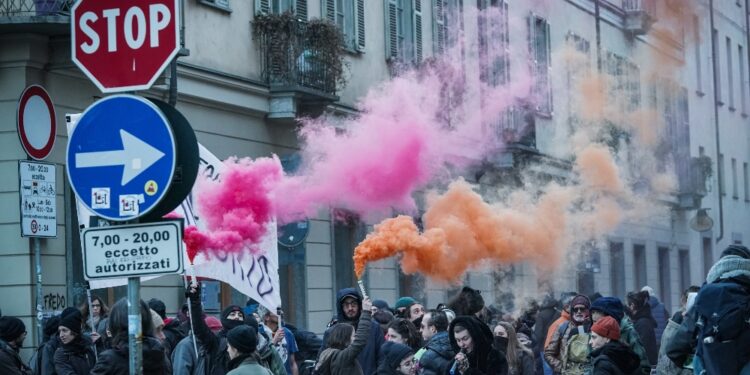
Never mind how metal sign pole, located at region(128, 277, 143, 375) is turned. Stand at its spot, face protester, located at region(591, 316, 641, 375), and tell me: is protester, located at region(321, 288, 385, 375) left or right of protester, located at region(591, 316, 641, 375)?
left

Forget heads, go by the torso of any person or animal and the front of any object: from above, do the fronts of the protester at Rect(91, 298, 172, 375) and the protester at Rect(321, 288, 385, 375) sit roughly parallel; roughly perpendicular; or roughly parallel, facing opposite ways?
roughly parallel, facing opposite ways

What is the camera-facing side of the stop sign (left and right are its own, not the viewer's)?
front

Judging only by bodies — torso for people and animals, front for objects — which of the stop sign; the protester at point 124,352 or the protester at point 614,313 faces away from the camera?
the protester at point 124,352

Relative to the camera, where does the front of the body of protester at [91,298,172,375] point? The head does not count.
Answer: away from the camera

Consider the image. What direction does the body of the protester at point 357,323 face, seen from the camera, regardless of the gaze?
toward the camera

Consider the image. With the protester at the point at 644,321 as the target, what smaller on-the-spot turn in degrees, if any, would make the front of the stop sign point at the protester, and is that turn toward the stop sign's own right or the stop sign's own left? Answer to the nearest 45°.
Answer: approximately 135° to the stop sign's own left

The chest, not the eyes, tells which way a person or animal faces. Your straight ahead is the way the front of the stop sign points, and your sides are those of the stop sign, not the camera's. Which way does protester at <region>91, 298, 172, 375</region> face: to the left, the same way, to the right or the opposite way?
the opposite way

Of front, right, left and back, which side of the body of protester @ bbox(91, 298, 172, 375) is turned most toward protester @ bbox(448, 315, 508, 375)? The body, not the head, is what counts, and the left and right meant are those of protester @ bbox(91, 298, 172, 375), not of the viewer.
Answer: right

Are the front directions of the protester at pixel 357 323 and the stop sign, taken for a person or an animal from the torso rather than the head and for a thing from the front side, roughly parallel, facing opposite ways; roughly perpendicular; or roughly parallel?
roughly parallel

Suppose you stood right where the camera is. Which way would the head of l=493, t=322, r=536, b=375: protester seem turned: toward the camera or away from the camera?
toward the camera

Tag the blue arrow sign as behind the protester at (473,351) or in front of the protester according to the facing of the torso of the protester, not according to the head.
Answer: in front

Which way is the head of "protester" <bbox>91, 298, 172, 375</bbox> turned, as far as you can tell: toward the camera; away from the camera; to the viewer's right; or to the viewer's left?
away from the camera

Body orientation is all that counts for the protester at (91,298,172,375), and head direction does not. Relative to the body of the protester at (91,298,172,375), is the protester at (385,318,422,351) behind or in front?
in front
